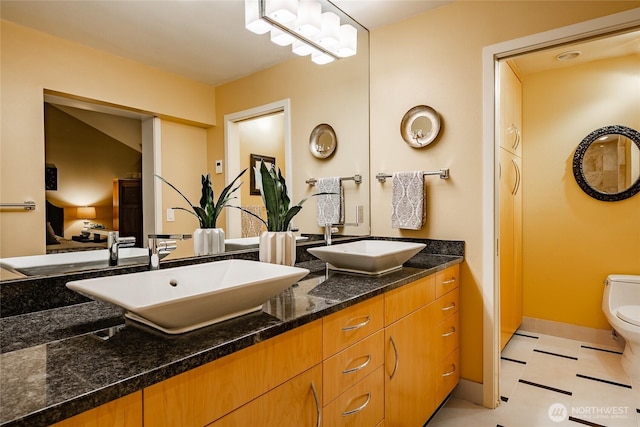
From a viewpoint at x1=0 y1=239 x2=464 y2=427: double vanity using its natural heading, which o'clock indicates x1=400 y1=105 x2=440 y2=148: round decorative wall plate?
The round decorative wall plate is roughly at 9 o'clock from the double vanity.

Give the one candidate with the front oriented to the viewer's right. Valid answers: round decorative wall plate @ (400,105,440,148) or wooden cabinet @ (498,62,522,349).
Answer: the wooden cabinet

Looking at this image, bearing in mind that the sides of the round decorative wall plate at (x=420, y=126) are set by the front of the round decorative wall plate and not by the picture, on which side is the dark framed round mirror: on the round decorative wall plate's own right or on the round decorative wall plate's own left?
on the round decorative wall plate's own left

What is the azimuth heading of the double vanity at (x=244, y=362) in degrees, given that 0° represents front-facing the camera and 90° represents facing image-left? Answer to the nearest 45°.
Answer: approximately 315°

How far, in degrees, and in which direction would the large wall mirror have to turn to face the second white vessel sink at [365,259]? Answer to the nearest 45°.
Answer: approximately 45° to its left

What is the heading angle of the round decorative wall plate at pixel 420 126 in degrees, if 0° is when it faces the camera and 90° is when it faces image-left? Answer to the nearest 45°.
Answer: approximately 0°

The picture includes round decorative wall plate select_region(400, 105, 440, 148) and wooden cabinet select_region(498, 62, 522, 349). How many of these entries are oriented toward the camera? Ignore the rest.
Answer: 1

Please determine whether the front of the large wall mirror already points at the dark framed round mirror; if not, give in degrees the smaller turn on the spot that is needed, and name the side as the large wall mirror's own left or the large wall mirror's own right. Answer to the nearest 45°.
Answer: approximately 45° to the large wall mirror's own left

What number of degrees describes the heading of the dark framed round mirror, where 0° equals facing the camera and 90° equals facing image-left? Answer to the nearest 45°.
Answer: approximately 0°

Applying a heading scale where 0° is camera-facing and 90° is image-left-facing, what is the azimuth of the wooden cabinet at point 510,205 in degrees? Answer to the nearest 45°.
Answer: approximately 270°

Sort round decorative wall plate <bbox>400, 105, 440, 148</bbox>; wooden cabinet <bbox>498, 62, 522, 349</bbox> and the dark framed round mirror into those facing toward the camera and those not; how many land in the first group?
2
